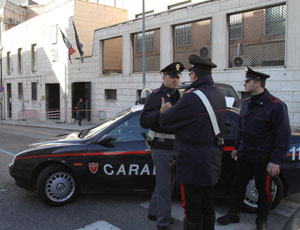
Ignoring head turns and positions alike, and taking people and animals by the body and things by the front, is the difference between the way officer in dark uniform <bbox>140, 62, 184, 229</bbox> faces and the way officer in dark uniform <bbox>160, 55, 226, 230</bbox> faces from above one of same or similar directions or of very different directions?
very different directions

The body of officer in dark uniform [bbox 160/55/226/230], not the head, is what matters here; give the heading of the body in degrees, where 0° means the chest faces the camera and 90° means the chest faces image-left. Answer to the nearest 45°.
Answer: approximately 135°

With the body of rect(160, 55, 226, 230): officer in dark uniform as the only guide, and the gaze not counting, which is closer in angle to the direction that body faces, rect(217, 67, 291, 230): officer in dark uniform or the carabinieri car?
the carabinieri car

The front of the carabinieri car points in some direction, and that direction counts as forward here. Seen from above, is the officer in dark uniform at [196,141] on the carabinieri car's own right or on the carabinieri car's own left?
on the carabinieri car's own left

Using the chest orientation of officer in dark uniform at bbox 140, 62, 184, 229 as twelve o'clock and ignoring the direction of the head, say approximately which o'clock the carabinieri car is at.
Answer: The carabinieri car is roughly at 6 o'clock from the officer in dark uniform.

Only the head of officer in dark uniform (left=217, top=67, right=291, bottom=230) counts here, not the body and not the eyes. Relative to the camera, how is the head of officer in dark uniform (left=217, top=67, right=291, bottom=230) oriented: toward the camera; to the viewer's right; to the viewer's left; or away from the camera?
to the viewer's left

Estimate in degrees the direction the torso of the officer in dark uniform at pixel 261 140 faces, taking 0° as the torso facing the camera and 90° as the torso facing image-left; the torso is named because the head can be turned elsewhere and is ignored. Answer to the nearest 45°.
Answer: approximately 45°

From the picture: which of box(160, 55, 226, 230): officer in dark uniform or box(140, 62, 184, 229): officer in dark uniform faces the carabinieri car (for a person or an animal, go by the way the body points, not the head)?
box(160, 55, 226, 230): officer in dark uniform

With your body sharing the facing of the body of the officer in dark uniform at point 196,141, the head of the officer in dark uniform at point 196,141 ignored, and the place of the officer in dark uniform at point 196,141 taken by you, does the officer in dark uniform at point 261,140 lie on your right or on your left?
on your right

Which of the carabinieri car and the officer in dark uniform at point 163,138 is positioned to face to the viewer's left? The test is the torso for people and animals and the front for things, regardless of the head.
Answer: the carabinieri car

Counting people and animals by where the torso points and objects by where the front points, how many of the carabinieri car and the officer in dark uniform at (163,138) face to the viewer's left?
1

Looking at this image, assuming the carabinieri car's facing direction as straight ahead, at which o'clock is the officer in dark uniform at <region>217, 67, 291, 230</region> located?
The officer in dark uniform is roughly at 7 o'clock from the carabinieri car.

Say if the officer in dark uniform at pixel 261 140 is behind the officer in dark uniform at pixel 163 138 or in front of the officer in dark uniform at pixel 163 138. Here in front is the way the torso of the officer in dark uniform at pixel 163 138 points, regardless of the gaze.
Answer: in front

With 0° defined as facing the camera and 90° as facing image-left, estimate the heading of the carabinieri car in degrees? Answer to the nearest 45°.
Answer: approximately 90°
